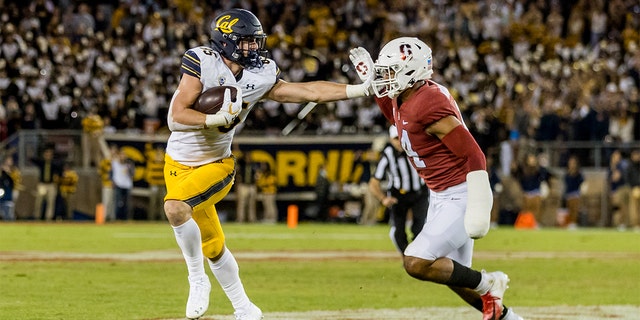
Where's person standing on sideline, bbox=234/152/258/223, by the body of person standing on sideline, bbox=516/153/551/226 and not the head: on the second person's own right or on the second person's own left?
on the second person's own right

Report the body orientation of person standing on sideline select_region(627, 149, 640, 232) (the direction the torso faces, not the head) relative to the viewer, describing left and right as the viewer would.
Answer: facing the viewer

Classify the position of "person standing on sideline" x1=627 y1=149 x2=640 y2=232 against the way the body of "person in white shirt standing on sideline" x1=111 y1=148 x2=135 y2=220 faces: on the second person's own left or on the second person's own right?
on the second person's own left

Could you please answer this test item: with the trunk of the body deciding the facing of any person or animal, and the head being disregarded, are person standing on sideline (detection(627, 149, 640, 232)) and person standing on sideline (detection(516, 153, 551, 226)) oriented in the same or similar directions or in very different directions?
same or similar directions

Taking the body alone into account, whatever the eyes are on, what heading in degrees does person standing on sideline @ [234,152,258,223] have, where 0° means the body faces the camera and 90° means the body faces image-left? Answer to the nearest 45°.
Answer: approximately 0°

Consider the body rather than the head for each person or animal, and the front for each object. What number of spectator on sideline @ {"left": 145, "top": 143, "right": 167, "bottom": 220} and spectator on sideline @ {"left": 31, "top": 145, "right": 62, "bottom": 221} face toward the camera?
2

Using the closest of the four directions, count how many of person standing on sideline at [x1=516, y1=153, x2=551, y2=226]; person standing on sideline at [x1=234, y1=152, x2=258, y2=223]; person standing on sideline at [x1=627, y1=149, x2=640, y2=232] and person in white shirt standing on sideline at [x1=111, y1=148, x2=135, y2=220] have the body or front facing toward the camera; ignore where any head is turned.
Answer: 4

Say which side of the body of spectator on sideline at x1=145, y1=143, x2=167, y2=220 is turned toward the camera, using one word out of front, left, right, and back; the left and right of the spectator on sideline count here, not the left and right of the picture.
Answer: front

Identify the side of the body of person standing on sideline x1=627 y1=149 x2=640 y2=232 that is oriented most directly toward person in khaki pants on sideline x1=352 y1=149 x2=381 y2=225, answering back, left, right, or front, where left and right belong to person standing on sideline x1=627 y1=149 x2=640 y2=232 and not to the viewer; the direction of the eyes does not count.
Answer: right

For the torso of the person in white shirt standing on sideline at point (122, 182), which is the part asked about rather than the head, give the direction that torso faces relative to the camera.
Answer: toward the camera

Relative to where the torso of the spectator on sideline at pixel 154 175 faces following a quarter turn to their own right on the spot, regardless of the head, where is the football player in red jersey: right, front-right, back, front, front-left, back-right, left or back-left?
left

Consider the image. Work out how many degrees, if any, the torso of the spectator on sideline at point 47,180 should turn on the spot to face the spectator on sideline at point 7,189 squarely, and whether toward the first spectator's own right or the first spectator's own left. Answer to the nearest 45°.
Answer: approximately 90° to the first spectator's own right

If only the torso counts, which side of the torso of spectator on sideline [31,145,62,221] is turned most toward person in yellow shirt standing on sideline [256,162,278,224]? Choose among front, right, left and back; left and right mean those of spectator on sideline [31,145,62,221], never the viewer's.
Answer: left

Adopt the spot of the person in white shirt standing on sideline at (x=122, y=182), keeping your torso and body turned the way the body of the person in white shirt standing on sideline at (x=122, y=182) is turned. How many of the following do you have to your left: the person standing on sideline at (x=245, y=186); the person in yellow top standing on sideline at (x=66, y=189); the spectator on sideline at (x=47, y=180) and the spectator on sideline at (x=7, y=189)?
1

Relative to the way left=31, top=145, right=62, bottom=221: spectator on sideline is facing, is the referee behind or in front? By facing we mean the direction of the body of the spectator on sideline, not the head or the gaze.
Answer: in front

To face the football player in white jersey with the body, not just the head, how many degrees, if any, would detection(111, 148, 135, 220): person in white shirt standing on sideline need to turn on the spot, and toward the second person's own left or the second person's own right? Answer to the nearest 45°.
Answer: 0° — they already face them
